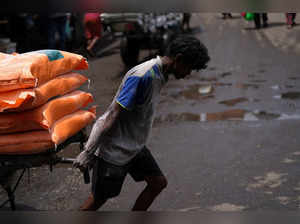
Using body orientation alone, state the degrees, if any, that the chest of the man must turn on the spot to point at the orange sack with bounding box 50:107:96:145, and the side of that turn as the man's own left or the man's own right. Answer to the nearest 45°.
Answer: approximately 135° to the man's own left

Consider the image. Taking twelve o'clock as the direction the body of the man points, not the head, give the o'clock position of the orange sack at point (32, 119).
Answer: The orange sack is roughly at 7 o'clock from the man.

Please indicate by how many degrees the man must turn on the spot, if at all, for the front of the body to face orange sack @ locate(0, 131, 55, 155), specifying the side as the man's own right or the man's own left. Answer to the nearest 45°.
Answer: approximately 135° to the man's own left

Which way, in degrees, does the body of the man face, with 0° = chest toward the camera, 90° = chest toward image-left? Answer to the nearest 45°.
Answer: approximately 270°

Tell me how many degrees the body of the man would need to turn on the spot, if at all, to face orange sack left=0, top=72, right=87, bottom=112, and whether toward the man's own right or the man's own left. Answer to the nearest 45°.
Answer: approximately 135° to the man's own left

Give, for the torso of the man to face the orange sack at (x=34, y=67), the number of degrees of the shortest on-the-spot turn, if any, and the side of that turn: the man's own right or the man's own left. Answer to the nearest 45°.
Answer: approximately 135° to the man's own left
